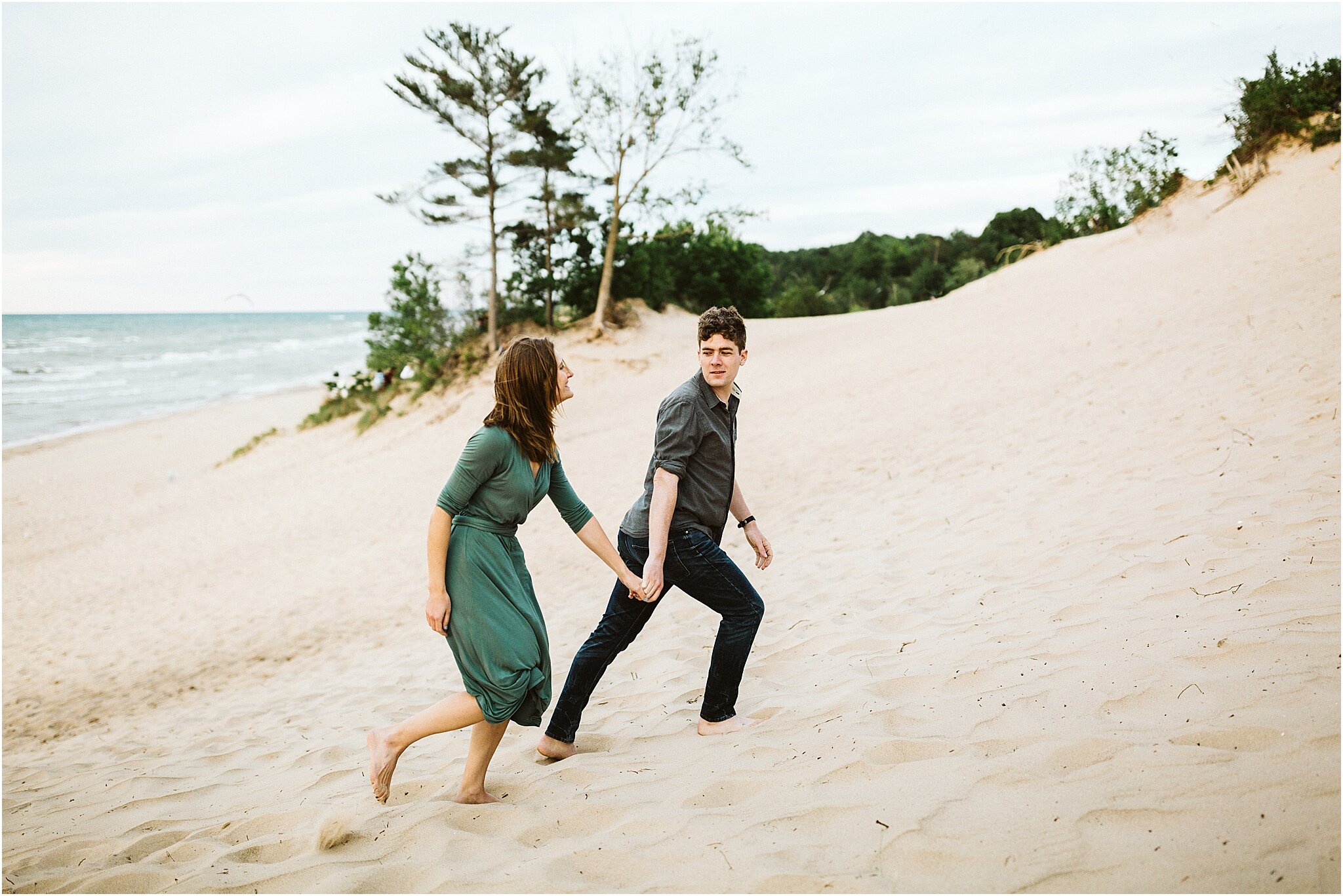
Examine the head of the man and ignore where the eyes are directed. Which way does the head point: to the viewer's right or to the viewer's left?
to the viewer's left

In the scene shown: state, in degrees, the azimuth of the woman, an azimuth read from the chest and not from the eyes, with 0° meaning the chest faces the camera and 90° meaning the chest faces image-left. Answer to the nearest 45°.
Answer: approximately 270°

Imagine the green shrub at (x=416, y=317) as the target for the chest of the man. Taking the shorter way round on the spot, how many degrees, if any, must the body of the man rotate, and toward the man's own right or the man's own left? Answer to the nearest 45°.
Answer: approximately 90° to the man's own left

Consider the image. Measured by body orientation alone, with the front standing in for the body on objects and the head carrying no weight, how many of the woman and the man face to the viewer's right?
2

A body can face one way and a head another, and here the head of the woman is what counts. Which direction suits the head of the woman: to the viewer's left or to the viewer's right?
to the viewer's right

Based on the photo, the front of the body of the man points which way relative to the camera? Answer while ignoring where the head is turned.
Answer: to the viewer's right

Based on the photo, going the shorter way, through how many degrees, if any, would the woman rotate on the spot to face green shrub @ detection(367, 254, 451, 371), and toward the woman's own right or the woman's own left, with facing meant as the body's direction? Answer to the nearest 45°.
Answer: approximately 90° to the woman's own left

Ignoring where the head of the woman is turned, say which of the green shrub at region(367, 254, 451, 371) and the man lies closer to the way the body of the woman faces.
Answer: the man

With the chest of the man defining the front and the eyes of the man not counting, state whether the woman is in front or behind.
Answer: behind

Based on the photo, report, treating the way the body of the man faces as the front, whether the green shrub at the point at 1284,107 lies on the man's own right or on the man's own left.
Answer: on the man's own left
